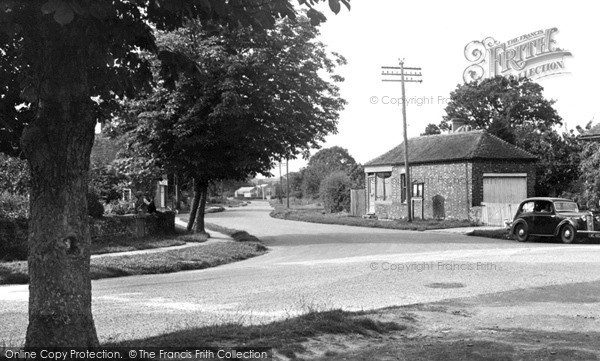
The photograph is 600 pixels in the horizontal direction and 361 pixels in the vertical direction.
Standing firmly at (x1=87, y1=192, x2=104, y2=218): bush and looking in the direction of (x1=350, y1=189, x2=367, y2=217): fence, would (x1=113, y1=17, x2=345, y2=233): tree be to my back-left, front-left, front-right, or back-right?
front-right

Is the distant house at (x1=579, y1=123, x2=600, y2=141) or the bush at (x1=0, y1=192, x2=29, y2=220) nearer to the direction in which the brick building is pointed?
the bush

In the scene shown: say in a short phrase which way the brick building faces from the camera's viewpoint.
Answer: facing the viewer and to the left of the viewer

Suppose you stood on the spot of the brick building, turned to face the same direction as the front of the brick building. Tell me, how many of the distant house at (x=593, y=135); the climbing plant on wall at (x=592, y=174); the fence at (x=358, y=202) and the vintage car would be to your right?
1

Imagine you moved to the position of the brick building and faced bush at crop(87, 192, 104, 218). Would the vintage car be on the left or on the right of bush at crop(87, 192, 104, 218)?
left

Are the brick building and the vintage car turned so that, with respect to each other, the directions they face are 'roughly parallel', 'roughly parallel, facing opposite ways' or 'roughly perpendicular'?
roughly perpendicular

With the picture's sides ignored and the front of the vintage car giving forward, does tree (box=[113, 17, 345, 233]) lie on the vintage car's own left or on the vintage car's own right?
on the vintage car's own right

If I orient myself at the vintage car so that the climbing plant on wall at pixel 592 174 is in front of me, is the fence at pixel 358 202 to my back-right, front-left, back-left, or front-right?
front-left

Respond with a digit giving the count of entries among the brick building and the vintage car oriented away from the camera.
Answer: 0

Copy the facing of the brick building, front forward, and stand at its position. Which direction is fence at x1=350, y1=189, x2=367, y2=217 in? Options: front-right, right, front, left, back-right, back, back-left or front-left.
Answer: right

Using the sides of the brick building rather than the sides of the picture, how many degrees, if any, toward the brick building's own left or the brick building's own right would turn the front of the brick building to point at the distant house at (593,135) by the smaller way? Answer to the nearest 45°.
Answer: approximately 90° to the brick building's own left
